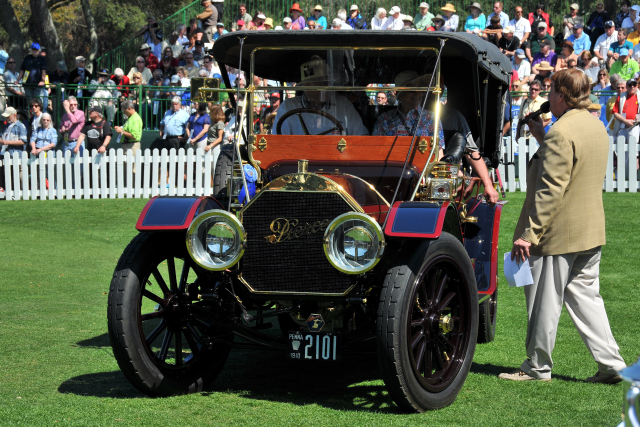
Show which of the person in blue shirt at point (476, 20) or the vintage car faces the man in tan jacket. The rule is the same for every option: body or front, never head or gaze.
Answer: the person in blue shirt

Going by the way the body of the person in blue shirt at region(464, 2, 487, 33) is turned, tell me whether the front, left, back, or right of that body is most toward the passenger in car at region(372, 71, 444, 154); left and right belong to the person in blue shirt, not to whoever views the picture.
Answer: front

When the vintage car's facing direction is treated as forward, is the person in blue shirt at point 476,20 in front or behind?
behind

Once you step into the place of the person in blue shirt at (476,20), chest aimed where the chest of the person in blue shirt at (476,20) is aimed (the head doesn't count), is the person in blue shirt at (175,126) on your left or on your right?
on your right

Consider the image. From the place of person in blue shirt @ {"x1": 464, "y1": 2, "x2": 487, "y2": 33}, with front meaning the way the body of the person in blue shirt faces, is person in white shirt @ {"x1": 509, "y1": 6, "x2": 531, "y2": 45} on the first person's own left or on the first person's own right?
on the first person's own left

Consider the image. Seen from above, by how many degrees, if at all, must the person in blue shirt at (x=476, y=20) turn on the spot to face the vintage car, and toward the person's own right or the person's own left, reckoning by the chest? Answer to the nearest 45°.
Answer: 0° — they already face it

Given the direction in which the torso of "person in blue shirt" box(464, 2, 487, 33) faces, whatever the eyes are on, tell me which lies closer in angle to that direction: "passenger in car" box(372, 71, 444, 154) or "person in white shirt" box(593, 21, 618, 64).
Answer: the passenger in car

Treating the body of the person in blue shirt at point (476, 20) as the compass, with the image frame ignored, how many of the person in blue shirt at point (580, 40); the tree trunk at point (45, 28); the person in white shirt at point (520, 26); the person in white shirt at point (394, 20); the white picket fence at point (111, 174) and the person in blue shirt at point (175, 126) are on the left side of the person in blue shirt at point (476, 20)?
2

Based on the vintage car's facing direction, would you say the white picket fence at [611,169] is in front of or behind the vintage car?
behind

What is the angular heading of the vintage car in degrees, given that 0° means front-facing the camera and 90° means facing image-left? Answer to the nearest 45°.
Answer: approximately 45°

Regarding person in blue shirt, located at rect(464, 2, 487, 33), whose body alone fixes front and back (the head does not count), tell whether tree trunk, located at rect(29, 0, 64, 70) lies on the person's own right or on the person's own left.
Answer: on the person's own right

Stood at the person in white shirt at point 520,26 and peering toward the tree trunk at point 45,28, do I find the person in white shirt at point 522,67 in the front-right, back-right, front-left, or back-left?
back-left

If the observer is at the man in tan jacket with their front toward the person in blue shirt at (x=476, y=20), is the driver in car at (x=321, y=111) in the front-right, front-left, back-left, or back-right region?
front-left

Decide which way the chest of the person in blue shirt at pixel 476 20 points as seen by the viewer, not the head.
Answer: toward the camera

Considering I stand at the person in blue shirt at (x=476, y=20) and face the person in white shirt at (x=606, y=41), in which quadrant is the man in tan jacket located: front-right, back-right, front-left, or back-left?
front-right

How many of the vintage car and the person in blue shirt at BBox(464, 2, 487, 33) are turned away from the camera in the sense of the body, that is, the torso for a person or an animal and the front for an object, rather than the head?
0

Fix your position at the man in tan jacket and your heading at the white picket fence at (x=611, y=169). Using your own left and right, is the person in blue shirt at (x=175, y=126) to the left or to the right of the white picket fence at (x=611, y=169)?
left
